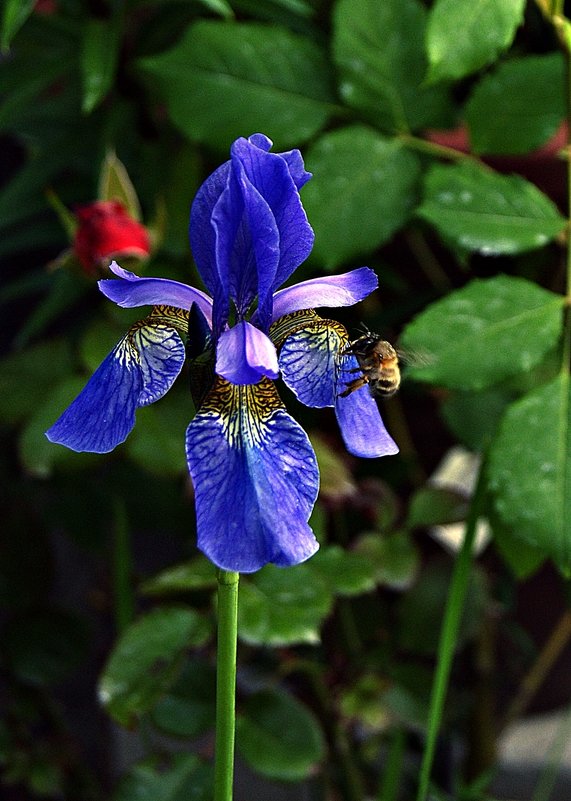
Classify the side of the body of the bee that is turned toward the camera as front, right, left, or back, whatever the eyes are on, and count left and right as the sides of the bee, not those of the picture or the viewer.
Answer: left
